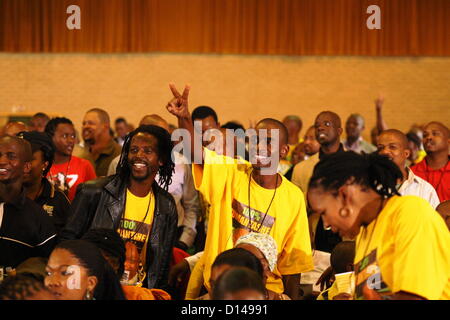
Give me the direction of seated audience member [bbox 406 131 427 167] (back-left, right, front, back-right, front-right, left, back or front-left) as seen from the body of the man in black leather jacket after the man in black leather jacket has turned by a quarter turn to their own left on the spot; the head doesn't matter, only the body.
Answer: front-left

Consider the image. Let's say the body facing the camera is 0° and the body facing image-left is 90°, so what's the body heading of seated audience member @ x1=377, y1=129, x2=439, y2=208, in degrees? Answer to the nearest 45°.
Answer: approximately 45°

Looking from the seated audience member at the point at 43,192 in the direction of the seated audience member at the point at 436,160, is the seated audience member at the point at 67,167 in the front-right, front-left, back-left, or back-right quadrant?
front-left

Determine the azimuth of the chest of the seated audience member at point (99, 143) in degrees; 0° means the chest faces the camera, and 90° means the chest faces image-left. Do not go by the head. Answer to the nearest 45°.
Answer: approximately 45°

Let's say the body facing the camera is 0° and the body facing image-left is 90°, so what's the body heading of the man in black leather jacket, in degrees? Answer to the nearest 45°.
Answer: approximately 0°

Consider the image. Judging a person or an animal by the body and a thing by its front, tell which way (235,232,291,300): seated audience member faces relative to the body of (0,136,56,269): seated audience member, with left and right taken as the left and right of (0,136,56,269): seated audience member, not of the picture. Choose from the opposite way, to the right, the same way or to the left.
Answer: the same way

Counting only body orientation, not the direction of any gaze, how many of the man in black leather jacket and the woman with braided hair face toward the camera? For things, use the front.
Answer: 1

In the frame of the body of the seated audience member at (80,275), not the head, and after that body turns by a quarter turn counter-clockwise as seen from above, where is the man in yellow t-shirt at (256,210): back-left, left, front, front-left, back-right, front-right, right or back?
left

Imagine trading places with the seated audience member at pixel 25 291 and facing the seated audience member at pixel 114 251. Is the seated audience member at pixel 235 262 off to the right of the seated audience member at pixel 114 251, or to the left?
right

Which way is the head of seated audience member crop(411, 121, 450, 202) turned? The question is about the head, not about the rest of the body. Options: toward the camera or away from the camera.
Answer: toward the camera

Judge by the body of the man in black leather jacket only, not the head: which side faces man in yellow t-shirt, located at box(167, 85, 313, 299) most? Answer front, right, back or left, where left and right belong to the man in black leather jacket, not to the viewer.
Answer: left

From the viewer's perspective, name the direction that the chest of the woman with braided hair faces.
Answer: to the viewer's left

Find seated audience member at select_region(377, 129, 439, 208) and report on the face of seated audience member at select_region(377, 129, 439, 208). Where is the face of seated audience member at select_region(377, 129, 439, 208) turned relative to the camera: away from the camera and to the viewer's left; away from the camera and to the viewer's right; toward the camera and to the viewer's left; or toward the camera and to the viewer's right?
toward the camera and to the viewer's left

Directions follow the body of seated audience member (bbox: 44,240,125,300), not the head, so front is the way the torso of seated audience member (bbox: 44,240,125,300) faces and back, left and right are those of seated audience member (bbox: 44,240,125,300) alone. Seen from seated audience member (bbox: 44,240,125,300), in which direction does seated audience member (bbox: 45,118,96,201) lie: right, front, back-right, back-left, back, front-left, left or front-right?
back-right

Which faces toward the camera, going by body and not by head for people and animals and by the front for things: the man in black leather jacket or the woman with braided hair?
the man in black leather jacket
